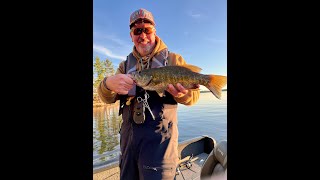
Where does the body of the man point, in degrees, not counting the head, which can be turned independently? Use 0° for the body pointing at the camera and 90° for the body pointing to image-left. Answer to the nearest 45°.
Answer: approximately 0°
